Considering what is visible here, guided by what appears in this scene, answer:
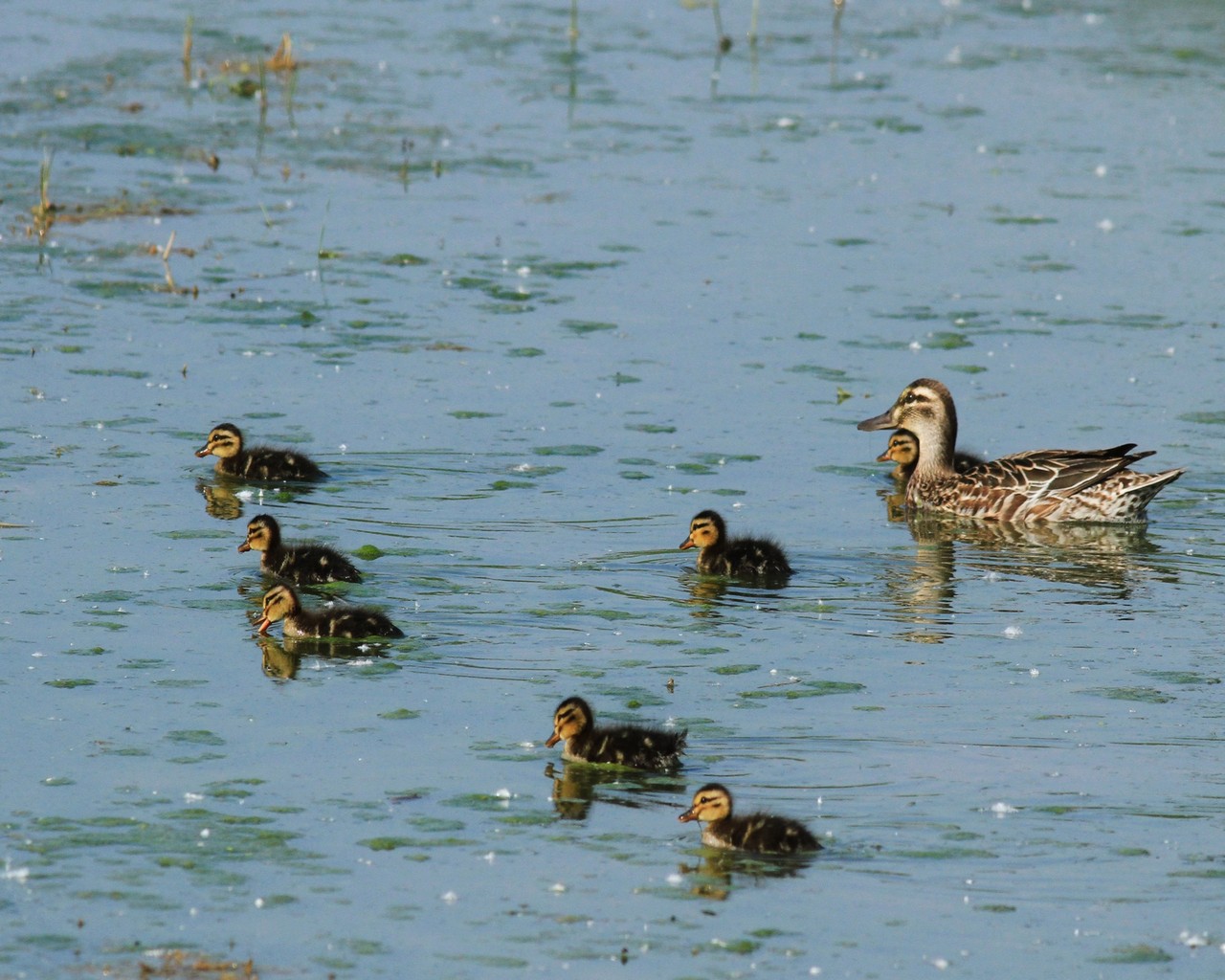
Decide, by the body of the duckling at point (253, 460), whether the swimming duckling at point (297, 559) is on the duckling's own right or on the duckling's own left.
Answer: on the duckling's own left

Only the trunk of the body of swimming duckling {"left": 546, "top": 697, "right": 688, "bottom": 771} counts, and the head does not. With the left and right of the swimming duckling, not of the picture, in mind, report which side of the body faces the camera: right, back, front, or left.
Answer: left

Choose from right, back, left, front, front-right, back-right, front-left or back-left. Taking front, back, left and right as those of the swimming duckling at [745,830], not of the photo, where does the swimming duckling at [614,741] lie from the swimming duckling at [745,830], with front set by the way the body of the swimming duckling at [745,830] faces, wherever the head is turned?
front-right

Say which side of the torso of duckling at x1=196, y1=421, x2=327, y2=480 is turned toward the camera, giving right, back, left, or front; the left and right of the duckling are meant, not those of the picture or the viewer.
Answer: left

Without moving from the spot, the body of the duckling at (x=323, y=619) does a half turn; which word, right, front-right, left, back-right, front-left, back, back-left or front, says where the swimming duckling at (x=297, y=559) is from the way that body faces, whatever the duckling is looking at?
left

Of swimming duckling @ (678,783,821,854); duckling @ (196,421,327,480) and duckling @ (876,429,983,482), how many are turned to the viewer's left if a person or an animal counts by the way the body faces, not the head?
3

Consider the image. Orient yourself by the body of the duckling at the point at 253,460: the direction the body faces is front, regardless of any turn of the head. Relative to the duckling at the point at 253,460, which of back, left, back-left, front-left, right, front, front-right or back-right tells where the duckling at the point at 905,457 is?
back

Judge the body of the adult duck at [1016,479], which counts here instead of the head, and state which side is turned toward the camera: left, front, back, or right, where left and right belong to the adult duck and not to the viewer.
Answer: left

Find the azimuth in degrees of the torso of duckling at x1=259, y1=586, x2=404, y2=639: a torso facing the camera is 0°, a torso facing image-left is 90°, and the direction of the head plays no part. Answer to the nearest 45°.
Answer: approximately 90°

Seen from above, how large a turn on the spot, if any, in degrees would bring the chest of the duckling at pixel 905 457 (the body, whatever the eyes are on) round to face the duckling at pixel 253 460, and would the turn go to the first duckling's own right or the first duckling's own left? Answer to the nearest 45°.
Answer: approximately 45° to the first duckling's own left

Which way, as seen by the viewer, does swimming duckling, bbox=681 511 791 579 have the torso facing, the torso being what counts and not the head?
to the viewer's left

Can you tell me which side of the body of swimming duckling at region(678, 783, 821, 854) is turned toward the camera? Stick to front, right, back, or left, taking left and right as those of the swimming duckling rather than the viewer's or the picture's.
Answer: left

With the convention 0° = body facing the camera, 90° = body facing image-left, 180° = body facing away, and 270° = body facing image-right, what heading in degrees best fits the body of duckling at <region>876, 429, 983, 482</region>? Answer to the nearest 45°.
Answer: approximately 90°

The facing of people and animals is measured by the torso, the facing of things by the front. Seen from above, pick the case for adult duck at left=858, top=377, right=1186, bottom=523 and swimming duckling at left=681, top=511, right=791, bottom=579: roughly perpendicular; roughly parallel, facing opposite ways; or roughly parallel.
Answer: roughly parallel

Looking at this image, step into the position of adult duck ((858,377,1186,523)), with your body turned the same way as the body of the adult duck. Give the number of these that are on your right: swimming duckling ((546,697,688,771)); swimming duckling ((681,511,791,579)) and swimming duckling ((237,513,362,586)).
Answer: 0

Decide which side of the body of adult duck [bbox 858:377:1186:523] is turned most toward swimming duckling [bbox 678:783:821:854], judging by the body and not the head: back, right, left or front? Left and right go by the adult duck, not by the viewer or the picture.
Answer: left

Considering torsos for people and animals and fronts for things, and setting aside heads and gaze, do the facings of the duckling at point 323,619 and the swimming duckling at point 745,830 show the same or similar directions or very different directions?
same or similar directions

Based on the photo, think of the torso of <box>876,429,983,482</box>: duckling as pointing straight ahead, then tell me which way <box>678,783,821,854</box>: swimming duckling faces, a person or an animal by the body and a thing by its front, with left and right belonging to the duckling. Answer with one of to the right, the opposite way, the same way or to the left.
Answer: the same way

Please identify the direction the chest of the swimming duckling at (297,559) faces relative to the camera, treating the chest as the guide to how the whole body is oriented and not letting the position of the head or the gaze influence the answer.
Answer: to the viewer's left
